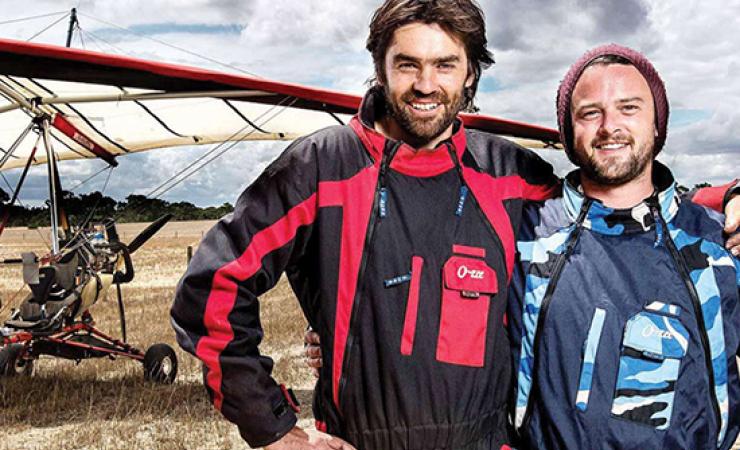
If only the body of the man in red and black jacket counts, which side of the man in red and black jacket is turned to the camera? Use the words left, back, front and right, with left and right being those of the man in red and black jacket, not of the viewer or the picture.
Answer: front

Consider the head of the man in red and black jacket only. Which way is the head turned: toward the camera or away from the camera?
toward the camera

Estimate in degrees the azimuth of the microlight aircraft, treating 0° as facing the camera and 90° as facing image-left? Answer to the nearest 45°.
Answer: approximately 45°

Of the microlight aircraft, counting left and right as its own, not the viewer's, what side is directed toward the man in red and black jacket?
left

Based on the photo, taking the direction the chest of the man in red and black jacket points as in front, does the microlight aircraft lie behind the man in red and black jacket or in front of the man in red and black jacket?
behind

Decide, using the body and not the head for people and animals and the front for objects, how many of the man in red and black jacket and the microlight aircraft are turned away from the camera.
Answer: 0
